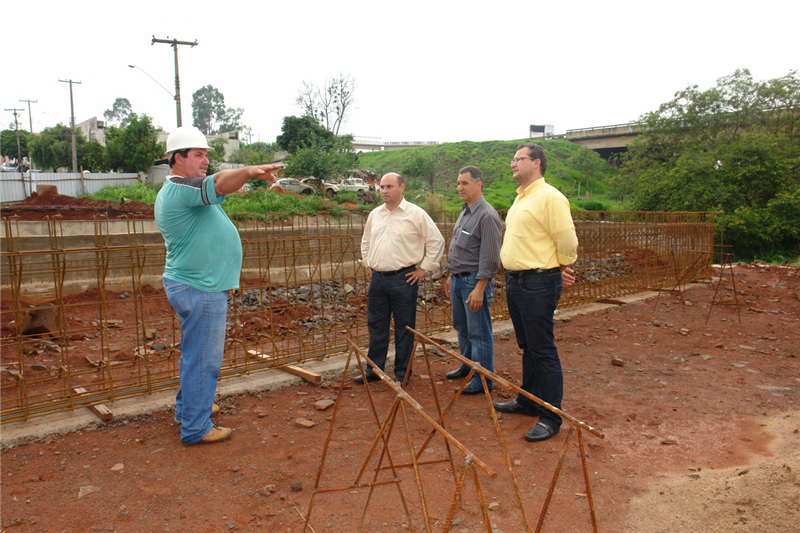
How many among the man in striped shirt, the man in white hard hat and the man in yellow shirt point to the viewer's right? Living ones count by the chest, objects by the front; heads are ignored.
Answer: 1

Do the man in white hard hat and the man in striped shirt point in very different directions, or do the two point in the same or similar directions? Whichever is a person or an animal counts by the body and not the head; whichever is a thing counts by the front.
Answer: very different directions

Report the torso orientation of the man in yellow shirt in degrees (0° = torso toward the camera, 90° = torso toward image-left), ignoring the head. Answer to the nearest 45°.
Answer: approximately 90°

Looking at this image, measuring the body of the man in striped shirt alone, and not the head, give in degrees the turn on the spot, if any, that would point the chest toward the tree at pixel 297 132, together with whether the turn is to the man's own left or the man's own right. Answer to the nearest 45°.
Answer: approximately 135° to the man's own right

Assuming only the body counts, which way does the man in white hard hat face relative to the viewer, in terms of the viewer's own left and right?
facing to the right of the viewer

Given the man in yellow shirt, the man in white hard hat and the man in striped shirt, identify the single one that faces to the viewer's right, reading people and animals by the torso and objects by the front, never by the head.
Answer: the man in white hard hat

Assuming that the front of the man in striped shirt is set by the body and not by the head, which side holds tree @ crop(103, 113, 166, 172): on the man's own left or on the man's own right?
on the man's own right

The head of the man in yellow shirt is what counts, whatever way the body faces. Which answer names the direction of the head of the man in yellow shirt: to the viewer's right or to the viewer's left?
to the viewer's left

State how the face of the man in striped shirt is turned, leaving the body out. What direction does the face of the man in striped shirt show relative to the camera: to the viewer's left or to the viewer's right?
to the viewer's left

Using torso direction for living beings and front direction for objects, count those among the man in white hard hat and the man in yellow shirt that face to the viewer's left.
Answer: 1

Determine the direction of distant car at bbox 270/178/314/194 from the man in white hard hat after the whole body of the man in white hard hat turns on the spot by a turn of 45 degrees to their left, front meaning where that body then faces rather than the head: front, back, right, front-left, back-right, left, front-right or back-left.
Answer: front-left

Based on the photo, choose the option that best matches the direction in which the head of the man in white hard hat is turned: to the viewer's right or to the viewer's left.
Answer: to the viewer's right

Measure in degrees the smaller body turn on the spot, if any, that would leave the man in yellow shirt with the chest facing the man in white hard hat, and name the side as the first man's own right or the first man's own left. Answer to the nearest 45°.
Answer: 0° — they already face them
